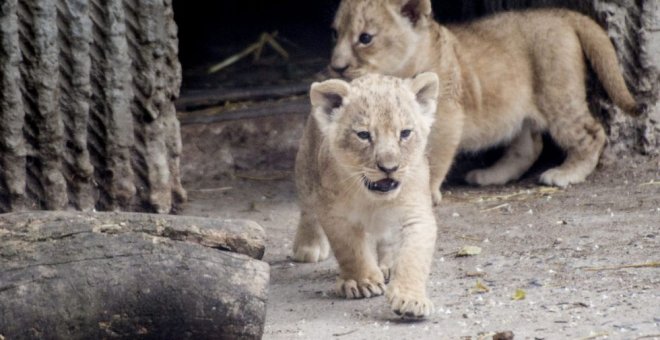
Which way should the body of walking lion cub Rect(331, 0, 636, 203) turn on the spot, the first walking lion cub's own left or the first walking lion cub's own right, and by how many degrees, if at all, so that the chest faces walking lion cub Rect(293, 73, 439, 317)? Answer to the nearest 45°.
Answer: approximately 90° to the first walking lion cub's own left

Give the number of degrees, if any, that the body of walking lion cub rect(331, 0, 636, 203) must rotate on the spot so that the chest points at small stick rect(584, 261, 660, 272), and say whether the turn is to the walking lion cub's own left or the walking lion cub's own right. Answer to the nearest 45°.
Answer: approximately 90° to the walking lion cub's own left

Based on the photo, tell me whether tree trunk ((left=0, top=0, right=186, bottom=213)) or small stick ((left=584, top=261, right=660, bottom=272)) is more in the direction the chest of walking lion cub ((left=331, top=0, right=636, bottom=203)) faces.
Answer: the tree trunk

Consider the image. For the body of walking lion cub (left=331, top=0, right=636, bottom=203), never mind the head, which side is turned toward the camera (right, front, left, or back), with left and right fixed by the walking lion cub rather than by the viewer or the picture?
left

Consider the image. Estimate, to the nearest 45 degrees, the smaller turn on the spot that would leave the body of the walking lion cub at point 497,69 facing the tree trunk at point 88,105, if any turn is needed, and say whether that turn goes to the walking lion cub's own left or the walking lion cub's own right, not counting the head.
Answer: approximately 45° to the walking lion cub's own left

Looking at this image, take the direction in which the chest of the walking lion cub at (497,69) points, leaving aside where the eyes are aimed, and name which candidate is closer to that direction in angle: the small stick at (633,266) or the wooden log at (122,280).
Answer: the wooden log

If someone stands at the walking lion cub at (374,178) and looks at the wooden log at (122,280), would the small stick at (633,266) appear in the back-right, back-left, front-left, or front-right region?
back-left
